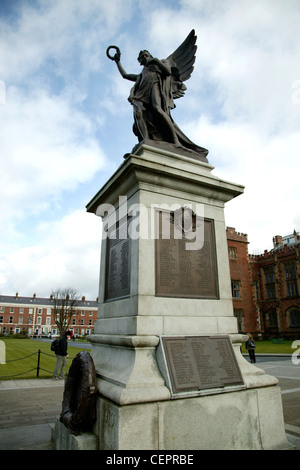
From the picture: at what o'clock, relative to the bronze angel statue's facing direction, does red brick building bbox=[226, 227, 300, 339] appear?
The red brick building is roughly at 5 o'clock from the bronze angel statue.

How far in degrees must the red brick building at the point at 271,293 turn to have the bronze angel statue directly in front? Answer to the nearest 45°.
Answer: approximately 45° to its left

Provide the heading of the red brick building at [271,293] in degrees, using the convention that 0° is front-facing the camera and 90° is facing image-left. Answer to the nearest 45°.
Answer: approximately 45°
